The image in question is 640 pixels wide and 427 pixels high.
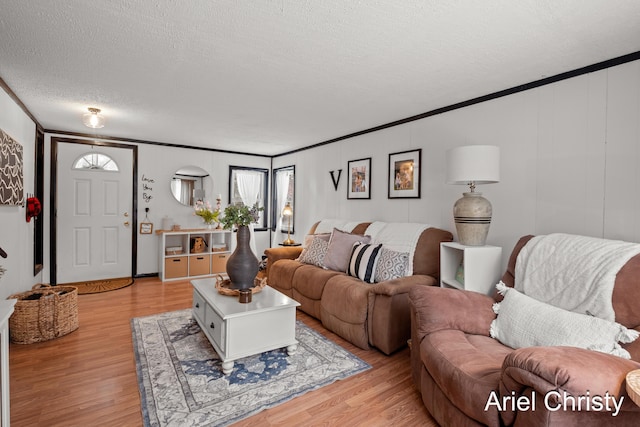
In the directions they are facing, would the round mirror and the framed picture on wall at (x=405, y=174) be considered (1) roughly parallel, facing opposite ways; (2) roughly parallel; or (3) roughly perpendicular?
roughly perpendicular

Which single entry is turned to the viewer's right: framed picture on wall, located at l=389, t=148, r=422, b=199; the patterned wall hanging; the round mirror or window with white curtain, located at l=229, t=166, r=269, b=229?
the patterned wall hanging

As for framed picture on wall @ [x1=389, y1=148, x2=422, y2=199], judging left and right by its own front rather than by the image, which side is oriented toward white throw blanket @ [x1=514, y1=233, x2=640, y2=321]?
left

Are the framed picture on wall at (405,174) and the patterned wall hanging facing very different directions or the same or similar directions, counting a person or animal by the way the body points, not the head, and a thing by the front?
very different directions

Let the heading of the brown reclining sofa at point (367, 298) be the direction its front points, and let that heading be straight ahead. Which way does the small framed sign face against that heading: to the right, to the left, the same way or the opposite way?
to the left

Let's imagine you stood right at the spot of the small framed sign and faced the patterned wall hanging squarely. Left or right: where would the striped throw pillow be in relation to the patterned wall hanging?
left

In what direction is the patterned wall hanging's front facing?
to the viewer's right

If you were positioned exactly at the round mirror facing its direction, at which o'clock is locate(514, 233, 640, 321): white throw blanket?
The white throw blanket is roughly at 11 o'clock from the round mirror.

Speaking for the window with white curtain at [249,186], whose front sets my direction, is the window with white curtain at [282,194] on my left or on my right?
on my left

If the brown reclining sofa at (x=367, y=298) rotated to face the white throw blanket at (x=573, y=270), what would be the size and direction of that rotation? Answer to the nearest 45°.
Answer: approximately 90° to its left
